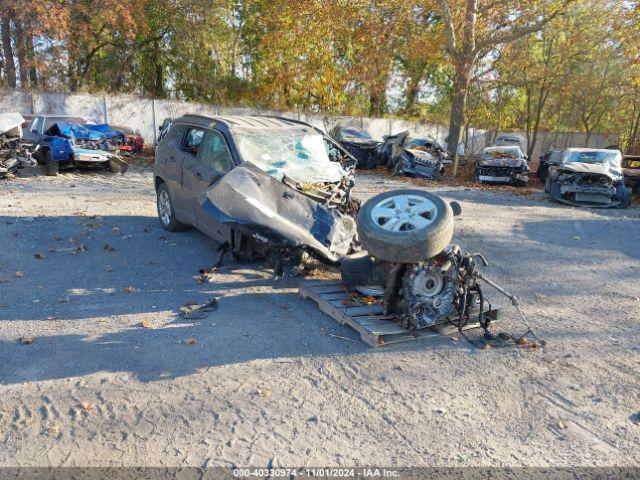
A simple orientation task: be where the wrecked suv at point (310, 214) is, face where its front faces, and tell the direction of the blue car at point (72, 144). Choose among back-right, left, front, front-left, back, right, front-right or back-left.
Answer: back

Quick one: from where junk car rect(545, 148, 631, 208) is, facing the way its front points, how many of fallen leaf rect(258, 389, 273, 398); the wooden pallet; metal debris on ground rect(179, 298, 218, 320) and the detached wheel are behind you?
0

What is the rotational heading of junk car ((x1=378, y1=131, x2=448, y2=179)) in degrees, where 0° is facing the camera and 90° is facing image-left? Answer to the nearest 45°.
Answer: approximately 315°

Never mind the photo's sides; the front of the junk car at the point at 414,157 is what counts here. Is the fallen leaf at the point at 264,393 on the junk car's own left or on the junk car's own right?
on the junk car's own right

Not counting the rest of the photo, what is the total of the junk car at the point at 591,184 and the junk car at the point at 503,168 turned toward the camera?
2

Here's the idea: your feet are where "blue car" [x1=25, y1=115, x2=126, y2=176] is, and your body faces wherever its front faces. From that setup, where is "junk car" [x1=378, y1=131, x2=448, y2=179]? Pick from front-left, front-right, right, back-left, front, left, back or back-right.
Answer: front-left

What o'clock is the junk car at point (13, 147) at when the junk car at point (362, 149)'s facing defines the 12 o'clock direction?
the junk car at point (13, 147) is roughly at 3 o'clock from the junk car at point (362, 149).

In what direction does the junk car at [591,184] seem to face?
toward the camera

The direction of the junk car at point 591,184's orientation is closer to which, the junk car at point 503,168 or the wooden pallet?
the wooden pallet

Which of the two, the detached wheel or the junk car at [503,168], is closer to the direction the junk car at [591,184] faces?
the detached wheel

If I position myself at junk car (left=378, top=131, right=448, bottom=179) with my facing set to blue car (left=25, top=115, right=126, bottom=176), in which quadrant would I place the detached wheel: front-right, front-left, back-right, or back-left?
front-left

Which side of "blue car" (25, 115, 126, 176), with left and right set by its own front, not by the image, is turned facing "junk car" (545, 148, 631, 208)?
front

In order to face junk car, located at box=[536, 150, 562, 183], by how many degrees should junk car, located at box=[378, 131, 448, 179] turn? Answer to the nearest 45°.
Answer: approximately 45° to its left

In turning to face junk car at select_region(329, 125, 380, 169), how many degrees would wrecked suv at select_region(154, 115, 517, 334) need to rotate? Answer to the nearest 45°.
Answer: approximately 135° to its left

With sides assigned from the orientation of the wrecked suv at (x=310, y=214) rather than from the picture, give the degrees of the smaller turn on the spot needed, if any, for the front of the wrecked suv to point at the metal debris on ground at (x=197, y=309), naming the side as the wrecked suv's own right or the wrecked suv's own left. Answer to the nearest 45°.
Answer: approximately 90° to the wrecked suv's own right

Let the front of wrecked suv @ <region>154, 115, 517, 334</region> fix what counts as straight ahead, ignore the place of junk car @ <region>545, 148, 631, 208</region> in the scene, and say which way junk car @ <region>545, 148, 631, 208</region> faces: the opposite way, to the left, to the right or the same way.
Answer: to the right

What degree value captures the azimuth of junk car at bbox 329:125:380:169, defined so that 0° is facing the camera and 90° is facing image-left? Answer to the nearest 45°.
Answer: approximately 315°

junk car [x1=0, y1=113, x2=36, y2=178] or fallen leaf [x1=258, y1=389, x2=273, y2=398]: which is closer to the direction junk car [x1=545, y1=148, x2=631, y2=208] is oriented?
the fallen leaf

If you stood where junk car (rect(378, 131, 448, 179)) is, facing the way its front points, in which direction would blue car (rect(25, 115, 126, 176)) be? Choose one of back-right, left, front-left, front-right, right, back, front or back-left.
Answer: right
